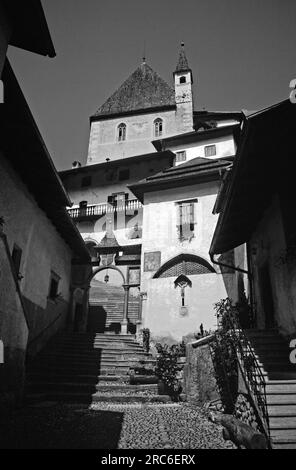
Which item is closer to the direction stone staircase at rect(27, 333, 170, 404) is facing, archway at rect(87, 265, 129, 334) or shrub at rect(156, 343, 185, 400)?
the shrub

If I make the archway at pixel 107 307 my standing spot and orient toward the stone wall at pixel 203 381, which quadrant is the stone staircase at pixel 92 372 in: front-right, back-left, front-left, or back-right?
front-right

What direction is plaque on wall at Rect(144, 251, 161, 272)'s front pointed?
toward the camera

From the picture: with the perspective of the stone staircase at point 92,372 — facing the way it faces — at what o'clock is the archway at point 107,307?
The archway is roughly at 6 o'clock from the stone staircase.

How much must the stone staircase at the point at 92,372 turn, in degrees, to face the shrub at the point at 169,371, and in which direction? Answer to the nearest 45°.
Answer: approximately 90° to its left

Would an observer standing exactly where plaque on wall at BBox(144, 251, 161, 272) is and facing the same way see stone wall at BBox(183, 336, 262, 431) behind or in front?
in front

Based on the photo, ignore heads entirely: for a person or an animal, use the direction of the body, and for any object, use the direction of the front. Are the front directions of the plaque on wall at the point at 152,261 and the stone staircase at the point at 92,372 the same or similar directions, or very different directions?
same or similar directions

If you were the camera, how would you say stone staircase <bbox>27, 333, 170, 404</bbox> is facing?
facing the viewer
